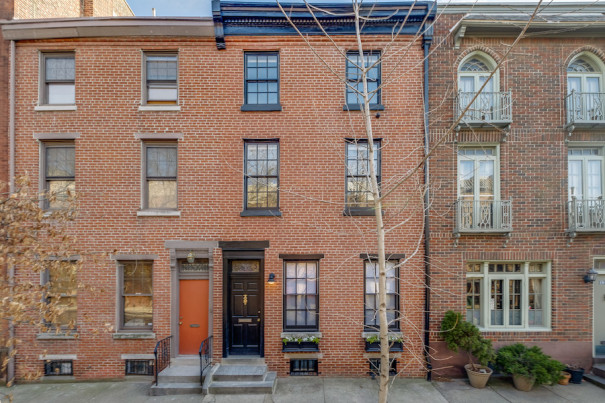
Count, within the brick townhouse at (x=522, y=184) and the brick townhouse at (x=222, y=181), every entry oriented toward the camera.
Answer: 2

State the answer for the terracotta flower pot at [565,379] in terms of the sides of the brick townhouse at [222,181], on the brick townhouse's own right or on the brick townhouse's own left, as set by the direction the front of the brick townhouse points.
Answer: on the brick townhouse's own left

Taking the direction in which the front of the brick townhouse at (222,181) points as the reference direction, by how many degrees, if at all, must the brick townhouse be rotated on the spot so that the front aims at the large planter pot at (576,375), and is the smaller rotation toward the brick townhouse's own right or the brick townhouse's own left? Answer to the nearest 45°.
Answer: approximately 90° to the brick townhouse's own left

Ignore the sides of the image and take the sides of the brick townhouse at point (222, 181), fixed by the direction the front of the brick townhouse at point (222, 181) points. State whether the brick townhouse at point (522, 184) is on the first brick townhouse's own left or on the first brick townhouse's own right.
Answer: on the first brick townhouse's own left

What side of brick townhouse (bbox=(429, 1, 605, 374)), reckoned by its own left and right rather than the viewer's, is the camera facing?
front

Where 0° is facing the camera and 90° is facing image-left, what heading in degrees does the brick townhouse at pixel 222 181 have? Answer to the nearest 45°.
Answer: approximately 0°

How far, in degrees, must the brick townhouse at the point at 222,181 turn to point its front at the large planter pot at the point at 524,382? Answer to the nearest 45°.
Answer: approximately 90° to its left

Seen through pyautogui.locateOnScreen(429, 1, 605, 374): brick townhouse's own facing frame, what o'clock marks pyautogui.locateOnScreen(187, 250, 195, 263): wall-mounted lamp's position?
The wall-mounted lamp is roughly at 2 o'clock from the brick townhouse.

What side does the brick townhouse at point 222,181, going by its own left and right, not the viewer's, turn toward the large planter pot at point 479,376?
left
